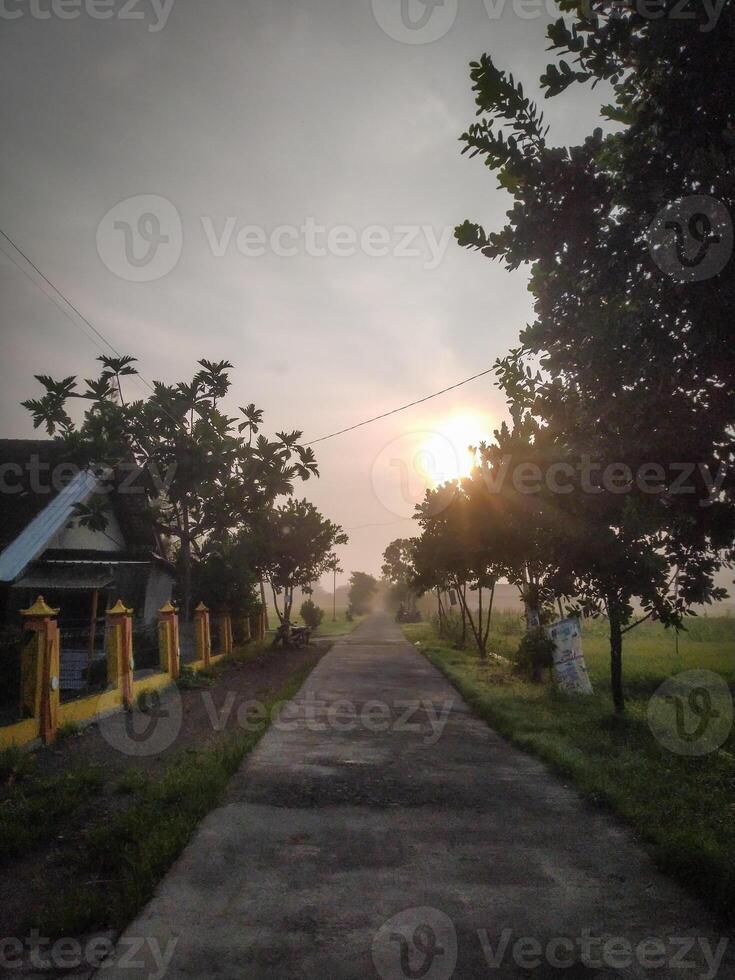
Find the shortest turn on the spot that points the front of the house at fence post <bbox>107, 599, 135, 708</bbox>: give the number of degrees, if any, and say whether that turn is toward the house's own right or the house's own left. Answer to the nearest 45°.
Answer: approximately 45° to the house's own right

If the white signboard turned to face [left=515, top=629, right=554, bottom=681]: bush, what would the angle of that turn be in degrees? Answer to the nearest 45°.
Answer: approximately 135° to its right

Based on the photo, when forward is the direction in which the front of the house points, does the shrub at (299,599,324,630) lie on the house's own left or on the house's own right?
on the house's own left

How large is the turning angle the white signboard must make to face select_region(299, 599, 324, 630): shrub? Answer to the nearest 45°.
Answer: approximately 90° to its right

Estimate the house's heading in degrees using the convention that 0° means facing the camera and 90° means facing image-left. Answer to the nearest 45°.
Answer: approximately 315°

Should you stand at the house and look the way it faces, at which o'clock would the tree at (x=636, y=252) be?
The tree is roughly at 1 o'clock from the house.

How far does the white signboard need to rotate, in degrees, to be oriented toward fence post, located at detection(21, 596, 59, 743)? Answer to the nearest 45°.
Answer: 0° — it already faces it

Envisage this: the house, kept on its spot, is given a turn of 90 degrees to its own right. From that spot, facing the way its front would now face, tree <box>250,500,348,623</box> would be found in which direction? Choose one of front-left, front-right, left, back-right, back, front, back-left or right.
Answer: back

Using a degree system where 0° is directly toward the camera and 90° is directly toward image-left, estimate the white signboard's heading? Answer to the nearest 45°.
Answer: approximately 45°

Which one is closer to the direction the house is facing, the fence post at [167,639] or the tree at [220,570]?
the fence post
